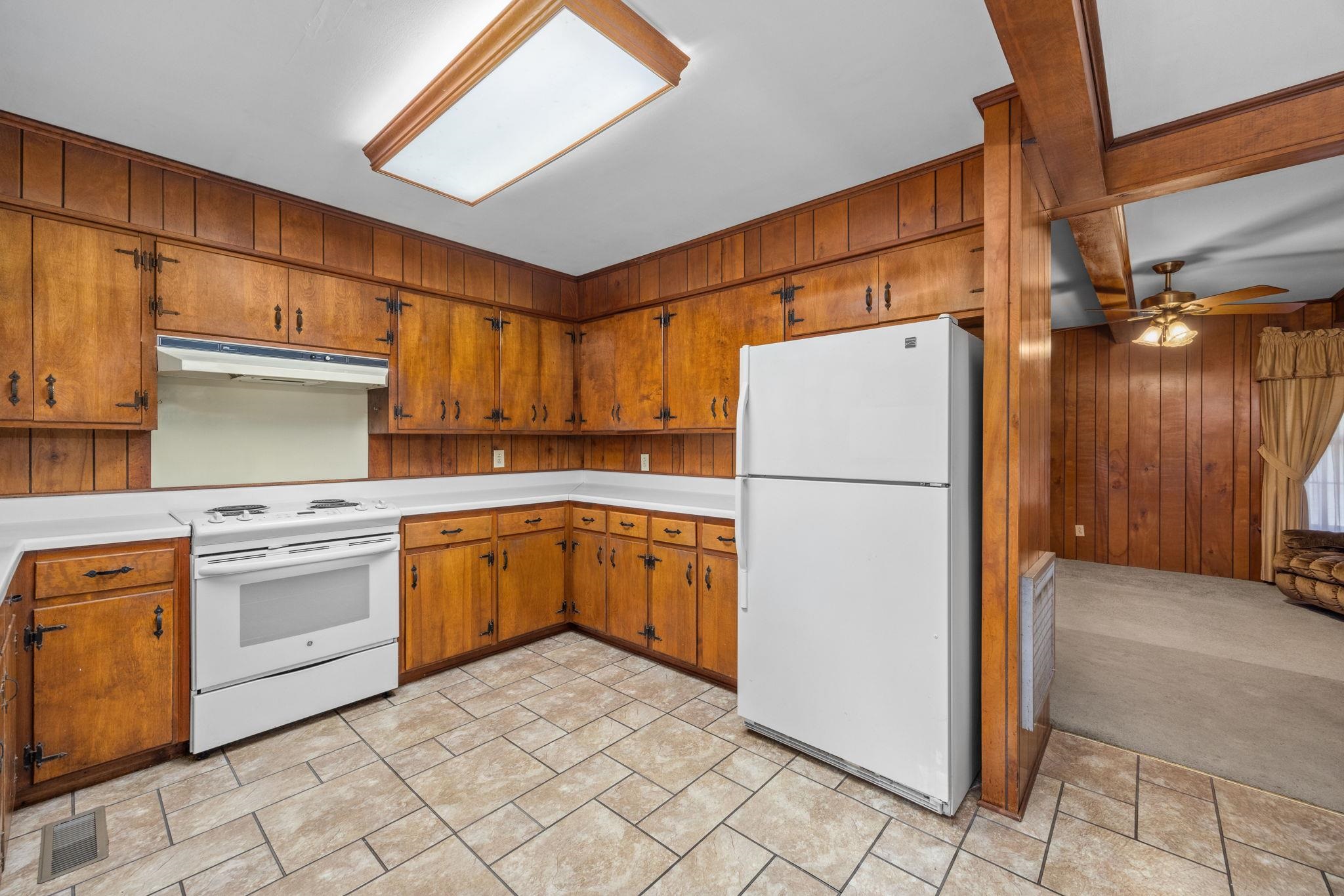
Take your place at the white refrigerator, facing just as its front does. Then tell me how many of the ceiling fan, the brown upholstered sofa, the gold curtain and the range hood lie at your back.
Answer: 3

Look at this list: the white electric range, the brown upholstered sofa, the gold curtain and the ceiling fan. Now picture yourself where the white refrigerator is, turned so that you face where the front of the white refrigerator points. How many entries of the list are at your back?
3

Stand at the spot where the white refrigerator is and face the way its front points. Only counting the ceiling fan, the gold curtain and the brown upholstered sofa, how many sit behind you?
3

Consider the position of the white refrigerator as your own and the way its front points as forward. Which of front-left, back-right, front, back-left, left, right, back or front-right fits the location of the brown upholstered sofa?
back

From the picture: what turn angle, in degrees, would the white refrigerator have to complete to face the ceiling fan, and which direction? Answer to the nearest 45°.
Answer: approximately 180°

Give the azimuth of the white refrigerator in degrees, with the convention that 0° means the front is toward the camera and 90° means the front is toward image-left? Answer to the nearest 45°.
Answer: approximately 45°

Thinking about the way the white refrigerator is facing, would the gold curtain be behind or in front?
behind

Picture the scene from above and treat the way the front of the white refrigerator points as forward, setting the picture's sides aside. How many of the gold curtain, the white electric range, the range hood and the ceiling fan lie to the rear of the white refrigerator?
2

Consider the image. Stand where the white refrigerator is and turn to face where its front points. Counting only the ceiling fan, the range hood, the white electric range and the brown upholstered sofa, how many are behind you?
2
